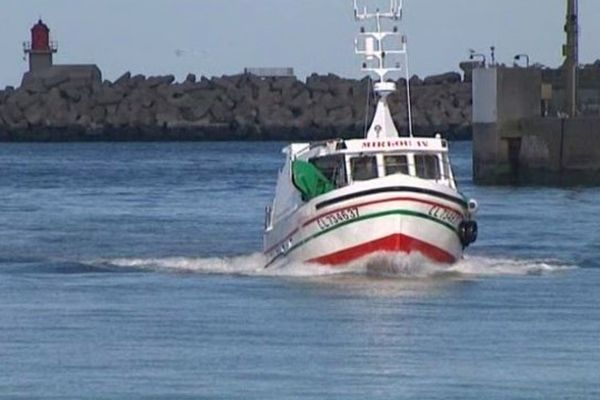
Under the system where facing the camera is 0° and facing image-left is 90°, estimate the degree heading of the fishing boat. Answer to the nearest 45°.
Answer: approximately 0°
